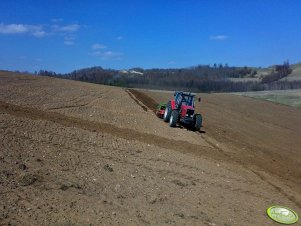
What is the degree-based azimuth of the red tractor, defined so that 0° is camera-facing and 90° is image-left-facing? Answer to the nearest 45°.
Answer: approximately 315°
